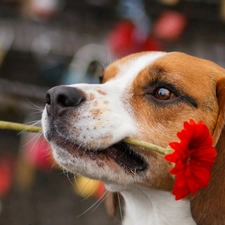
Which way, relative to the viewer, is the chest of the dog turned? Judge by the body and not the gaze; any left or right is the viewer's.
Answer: facing the viewer and to the left of the viewer
